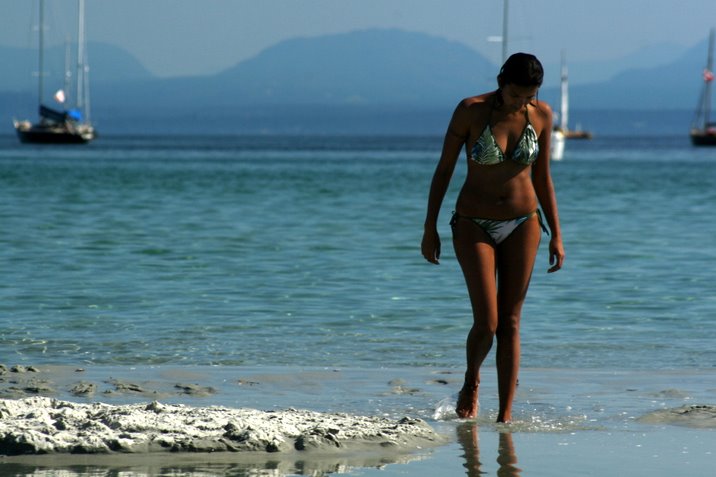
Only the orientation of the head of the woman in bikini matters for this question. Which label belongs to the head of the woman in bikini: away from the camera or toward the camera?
toward the camera

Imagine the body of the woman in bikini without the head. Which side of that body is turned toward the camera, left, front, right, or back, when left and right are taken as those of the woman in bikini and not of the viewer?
front
